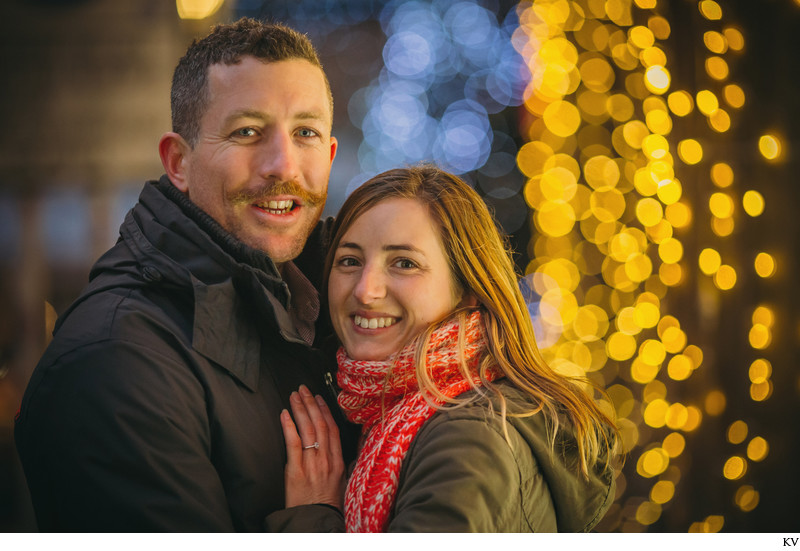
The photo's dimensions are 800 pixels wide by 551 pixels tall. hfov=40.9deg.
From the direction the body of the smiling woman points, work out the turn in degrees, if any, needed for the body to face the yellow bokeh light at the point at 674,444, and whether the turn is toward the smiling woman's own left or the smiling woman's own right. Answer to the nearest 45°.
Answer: approximately 135° to the smiling woman's own right

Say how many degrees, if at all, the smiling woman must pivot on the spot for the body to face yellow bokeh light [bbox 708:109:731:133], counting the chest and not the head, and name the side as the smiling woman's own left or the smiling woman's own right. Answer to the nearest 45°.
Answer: approximately 135° to the smiling woman's own right

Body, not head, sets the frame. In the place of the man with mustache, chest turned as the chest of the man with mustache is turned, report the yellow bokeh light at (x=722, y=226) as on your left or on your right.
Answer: on your left

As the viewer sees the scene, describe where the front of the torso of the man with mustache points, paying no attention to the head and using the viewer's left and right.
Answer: facing the viewer and to the right of the viewer
